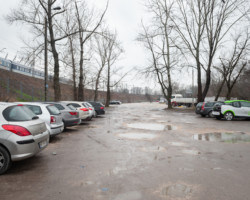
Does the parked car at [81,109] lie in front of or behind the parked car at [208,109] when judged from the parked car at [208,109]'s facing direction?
behind

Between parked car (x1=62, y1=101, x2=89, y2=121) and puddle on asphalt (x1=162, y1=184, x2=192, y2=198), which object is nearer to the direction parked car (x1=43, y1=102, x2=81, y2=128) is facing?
the parked car

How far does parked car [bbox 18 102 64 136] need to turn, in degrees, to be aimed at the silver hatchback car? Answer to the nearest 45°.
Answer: approximately 135° to its left

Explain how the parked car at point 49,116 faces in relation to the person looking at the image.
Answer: facing away from the viewer and to the left of the viewer

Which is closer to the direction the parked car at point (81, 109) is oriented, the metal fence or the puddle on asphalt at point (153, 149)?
the metal fence

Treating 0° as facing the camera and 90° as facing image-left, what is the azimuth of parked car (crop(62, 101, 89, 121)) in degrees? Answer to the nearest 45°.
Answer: approximately 135°

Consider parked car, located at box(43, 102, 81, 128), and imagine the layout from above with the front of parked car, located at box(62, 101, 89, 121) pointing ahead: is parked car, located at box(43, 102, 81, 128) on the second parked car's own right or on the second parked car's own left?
on the second parked car's own left

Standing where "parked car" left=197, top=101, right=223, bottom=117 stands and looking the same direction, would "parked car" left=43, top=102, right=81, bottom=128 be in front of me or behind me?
behind

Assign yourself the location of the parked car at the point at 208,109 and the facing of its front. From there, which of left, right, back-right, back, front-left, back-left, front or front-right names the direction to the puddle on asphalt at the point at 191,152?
back-right

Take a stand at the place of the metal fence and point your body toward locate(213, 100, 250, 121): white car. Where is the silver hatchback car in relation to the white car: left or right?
right

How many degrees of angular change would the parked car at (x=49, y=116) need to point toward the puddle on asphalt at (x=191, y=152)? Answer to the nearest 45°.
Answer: approximately 180°
